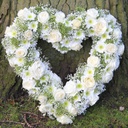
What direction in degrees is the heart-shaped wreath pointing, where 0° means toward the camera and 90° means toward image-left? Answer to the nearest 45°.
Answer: approximately 0°
